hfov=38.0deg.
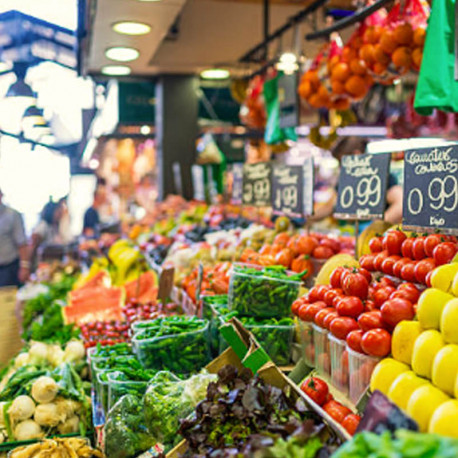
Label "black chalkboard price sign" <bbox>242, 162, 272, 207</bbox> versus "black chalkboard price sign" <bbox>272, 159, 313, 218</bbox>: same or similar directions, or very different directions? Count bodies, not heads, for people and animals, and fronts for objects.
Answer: same or similar directions

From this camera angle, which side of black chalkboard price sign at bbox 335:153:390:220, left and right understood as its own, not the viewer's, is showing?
front

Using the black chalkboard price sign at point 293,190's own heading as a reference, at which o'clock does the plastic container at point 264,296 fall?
The plastic container is roughly at 12 o'clock from the black chalkboard price sign.

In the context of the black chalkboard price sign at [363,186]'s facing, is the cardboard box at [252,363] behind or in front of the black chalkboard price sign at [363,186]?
in front

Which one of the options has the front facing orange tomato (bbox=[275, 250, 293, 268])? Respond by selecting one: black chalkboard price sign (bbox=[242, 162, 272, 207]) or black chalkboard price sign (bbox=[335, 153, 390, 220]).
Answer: black chalkboard price sign (bbox=[242, 162, 272, 207])

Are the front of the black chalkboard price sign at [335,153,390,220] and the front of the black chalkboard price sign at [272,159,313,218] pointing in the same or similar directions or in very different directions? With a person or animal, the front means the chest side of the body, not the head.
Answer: same or similar directions

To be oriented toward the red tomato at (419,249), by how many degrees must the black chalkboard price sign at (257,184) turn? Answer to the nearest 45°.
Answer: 0° — it already faces it

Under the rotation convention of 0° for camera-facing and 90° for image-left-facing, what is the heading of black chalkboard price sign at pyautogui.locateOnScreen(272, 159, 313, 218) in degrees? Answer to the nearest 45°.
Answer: approximately 0°

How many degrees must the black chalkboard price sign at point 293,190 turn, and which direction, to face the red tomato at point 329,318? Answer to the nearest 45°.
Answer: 0° — it already faces it

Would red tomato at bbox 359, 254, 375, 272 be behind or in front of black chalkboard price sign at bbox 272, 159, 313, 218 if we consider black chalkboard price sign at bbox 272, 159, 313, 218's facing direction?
in front

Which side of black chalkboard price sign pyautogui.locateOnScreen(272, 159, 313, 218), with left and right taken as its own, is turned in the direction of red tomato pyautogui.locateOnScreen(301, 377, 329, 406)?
front

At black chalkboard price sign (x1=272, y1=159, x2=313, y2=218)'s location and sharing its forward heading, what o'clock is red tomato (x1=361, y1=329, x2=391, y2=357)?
The red tomato is roughly at 12 o'clock from the black chalkboard price sign.

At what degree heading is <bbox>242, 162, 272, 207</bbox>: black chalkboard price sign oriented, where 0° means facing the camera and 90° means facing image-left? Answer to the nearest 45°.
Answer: approximately 0°

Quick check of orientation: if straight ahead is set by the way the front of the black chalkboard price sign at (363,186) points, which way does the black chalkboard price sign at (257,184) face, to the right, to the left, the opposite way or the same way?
the same way
